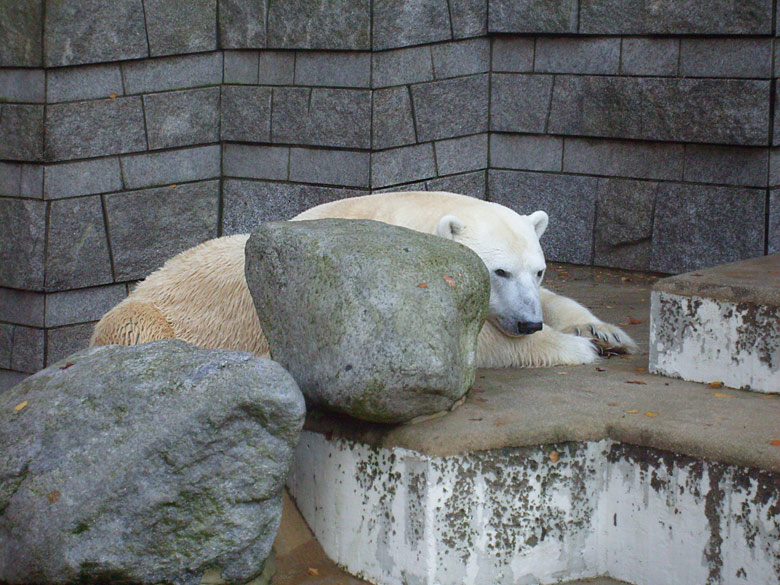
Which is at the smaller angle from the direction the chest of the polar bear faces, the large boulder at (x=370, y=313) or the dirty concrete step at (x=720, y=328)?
the dirty concrete step

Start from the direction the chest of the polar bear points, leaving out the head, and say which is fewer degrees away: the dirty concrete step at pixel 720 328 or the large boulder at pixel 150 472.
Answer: the dirty concrete step

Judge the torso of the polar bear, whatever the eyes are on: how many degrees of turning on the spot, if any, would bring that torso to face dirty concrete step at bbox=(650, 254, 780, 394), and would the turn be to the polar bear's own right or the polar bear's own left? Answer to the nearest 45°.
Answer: approximately 45° to the polar bear's own right

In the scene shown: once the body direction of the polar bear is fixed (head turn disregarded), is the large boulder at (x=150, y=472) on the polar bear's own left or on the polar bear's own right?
on the polar bear's own right

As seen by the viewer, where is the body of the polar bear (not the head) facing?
to the viewer's right
